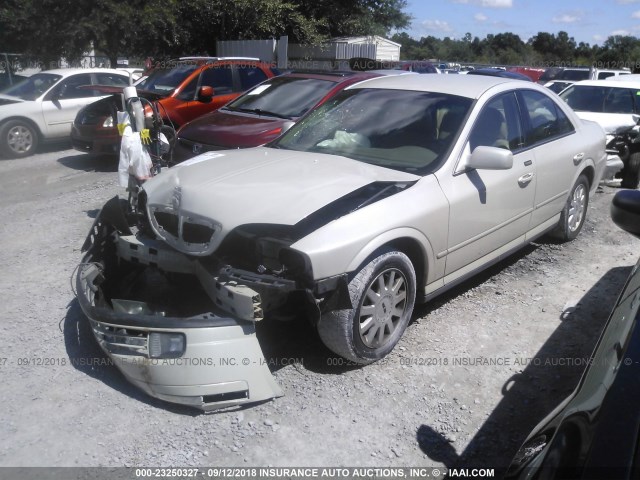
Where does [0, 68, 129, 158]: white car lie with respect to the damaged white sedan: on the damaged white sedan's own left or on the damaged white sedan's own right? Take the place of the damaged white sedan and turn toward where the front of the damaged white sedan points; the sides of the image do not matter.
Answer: on the damaged white sedan's own right

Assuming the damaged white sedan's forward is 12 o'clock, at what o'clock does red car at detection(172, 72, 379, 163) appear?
The red car is roughly at 4 o'clock from the damaged white sedan.

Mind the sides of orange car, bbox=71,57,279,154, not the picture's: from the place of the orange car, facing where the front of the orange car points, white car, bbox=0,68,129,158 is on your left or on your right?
on your right

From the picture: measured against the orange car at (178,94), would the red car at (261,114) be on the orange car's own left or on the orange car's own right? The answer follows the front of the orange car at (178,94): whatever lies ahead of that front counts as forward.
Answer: on the orange car's own left

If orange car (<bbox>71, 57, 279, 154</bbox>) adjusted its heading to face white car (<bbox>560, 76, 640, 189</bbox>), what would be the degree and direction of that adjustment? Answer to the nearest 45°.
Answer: approximately 135° to its left
